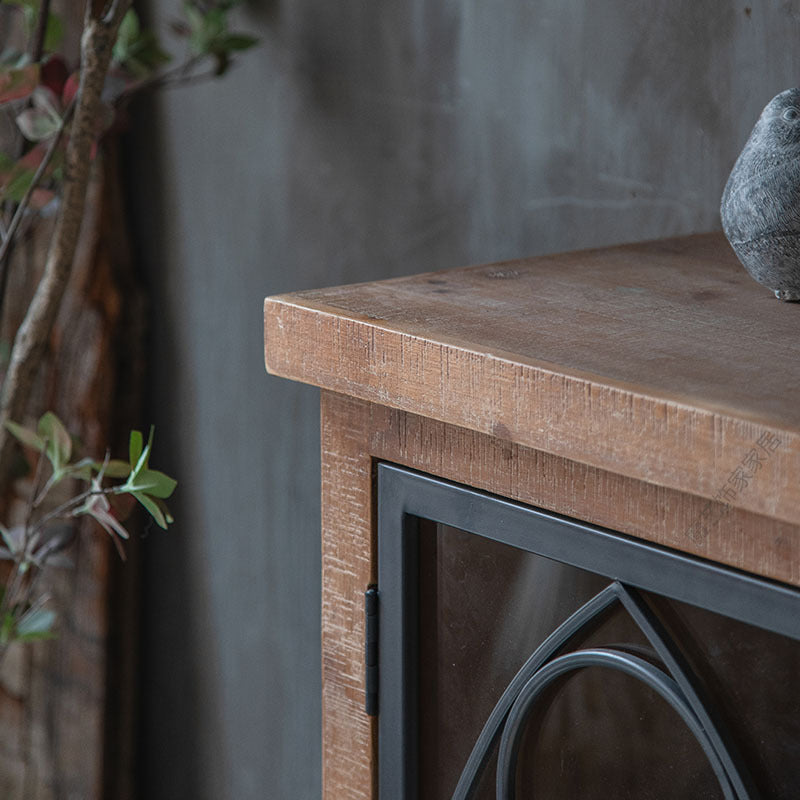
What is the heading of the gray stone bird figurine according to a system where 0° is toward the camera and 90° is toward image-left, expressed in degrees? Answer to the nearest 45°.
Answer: approximately 315°
